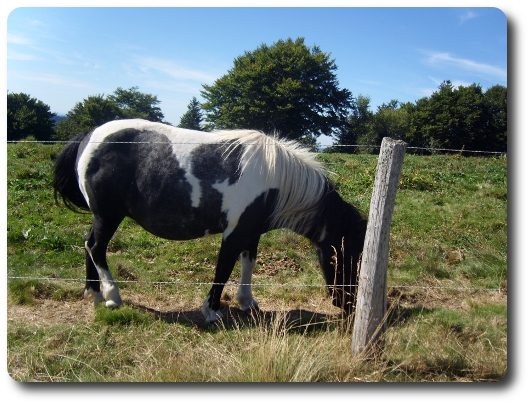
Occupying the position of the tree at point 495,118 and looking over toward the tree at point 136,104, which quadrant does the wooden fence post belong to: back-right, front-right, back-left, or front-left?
front-left

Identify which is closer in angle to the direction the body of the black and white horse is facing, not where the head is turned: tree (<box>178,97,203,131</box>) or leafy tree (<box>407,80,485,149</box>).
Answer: the leafy tree

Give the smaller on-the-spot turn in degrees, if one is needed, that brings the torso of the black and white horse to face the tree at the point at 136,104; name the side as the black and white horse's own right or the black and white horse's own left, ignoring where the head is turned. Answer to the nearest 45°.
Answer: approximately 135° to the black and white horse's own left

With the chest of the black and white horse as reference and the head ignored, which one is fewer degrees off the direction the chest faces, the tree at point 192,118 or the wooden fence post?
the wooden fence post

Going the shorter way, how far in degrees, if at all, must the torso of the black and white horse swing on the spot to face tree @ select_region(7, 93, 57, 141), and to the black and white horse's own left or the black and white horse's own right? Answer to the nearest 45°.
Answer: approximately 180°

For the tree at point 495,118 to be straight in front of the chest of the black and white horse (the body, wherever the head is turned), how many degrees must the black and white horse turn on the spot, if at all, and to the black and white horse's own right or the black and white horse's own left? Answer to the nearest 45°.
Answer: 0° — it already faces it

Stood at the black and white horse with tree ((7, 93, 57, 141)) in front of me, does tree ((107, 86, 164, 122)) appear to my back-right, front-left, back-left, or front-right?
front-right

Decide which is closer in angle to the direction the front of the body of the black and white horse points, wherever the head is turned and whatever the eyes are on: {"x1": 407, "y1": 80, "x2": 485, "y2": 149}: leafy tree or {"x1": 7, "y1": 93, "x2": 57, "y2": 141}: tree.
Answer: the leafy tree

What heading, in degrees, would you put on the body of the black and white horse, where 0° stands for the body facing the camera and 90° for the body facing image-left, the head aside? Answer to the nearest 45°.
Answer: approximately 270°

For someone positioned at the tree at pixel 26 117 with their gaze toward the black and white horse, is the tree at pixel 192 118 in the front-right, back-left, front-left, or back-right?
front-left

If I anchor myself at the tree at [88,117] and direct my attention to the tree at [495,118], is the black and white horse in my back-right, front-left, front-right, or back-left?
front-right
